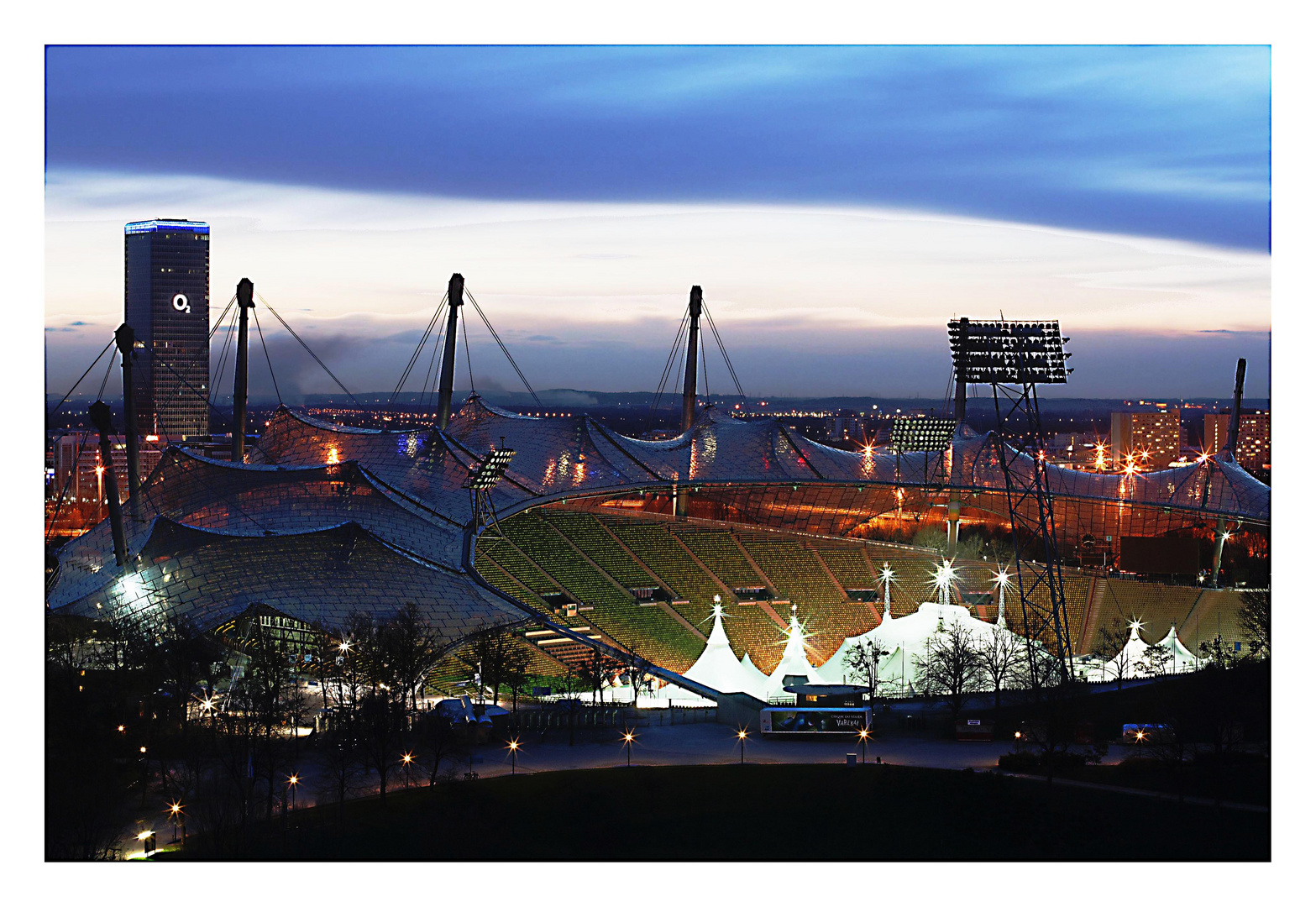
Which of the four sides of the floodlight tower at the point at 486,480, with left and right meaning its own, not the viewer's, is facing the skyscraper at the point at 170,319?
back

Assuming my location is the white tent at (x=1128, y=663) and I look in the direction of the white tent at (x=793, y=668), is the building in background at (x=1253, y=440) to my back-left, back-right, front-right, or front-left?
back-right

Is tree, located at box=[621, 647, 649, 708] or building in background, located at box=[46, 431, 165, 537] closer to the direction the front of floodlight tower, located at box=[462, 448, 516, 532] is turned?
the tree

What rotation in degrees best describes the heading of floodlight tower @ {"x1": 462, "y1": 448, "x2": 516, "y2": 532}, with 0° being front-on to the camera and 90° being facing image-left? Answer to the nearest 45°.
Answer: approximately 315°
